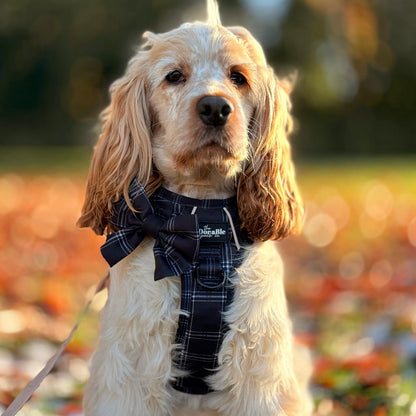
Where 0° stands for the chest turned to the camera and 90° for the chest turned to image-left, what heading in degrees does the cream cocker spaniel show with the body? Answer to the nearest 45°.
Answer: approximately 0°
